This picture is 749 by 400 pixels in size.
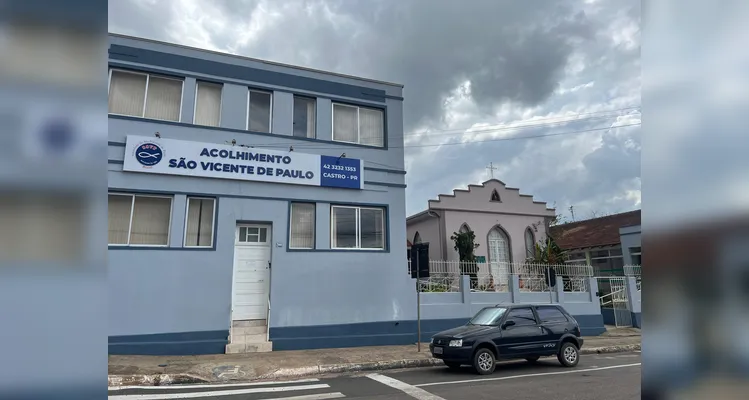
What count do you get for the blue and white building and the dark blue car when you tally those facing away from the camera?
0

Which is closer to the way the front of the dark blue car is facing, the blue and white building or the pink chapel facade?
the blue and white building

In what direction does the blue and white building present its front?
toward the camera

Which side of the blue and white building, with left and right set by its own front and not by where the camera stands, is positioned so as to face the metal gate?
left

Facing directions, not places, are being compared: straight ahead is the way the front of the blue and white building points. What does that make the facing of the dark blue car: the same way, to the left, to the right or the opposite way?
to the right

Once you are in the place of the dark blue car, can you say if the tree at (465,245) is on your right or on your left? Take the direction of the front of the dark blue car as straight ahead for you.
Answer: on your right

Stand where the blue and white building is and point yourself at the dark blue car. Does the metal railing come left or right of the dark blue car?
left

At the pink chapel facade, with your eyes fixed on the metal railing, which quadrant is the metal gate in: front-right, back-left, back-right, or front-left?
front-left

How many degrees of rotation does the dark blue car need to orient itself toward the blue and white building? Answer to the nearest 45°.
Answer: approximately 45° to its right

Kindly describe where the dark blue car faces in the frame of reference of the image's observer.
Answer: facing the viewer and to the left of the viewer

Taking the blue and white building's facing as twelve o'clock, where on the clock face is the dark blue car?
The dark blue car is roughly at 10 o'clock from the blue and white building.

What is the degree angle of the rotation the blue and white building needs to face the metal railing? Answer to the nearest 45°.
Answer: approximately 90° to its left

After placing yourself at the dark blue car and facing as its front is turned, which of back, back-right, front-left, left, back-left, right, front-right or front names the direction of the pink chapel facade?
back-right
